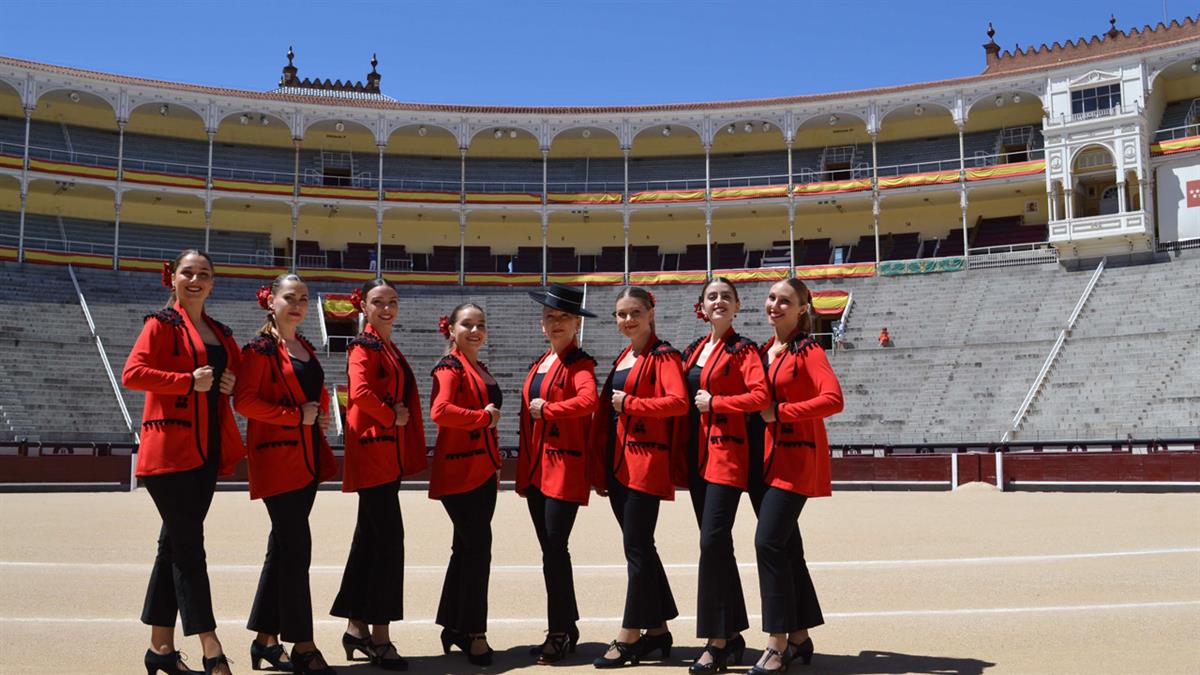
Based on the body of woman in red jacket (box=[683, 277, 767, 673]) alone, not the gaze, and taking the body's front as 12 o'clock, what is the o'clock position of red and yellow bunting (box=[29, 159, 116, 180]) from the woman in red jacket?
The red and yellow bunting is roughly at 3 o'clock from the woman in red jacket.

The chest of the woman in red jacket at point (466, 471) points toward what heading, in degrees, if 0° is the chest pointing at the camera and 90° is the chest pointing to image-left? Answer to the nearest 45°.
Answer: approximately 315°

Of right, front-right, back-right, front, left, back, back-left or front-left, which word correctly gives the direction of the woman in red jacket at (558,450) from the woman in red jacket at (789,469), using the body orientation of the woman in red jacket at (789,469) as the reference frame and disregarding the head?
front-right

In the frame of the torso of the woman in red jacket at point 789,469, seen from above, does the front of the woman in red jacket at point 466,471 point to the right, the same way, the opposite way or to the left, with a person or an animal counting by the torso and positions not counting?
to the left

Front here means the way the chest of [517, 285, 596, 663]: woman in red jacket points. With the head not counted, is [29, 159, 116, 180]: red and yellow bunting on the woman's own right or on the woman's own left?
on the woman's own right

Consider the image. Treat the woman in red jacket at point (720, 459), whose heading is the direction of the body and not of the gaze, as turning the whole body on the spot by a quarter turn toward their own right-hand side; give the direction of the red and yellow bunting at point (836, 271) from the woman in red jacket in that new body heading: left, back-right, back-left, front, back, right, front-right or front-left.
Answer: front-right

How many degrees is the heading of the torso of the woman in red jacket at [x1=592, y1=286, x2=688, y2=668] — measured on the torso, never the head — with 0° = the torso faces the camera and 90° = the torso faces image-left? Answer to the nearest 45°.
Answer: approximately 45°

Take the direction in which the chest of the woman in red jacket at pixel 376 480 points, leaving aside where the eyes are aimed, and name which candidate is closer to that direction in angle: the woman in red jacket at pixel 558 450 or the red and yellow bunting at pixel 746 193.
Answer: the woman in red jacket
